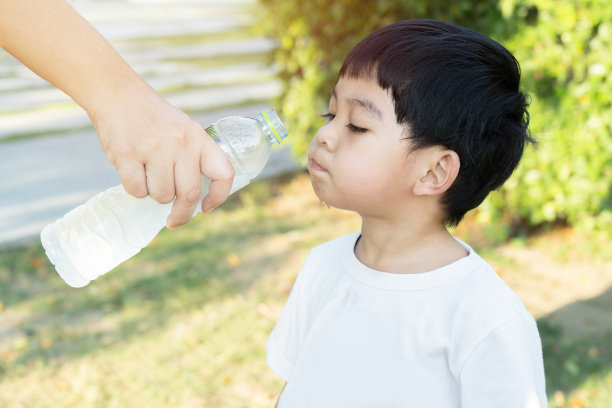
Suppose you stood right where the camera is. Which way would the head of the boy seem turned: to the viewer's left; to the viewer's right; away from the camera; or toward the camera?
to the viewer's left

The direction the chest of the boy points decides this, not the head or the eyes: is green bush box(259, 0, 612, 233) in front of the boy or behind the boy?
behind

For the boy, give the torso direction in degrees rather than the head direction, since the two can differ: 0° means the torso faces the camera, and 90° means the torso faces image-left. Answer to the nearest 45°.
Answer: approximately 45°
